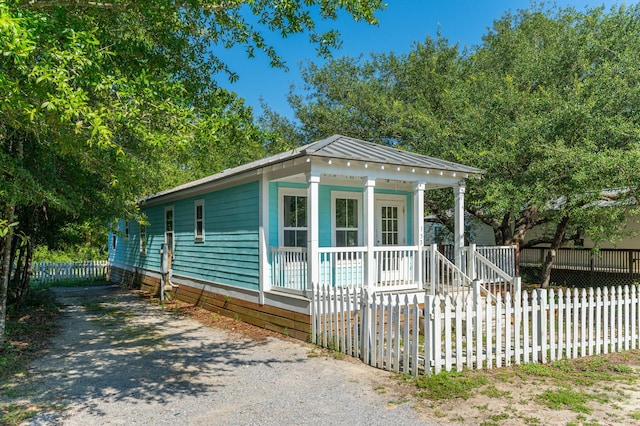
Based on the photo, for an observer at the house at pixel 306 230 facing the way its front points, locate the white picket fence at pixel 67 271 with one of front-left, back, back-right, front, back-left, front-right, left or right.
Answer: back

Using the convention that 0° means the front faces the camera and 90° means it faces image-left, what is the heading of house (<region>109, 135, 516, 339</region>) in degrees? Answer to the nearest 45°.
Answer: approximately 315°

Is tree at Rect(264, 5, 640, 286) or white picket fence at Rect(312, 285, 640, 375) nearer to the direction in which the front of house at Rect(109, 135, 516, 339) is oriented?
the white picket fence

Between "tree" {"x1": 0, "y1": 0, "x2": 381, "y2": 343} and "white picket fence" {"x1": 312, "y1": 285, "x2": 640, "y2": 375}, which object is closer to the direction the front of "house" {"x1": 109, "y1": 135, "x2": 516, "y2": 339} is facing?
the white picket fence

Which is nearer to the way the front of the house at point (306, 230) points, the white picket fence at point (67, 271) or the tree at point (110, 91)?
the tree
